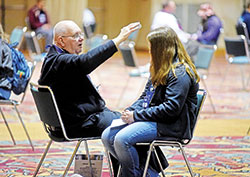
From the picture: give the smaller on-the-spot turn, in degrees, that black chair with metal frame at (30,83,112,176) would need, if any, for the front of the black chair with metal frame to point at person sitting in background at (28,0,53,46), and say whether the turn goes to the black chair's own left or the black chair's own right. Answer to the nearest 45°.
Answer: approximately 45° to the black chair's own left

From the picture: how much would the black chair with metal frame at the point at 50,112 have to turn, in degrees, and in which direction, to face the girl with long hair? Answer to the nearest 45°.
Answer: approximately 45° to its right

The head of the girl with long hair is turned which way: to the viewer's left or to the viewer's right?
to the viewer's left

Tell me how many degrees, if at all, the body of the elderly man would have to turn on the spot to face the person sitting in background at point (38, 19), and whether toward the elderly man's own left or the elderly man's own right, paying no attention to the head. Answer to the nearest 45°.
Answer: approximately 90° to the elderly man's own left

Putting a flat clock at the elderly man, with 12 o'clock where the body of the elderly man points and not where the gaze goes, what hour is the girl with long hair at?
The girl with long hair is roughly at 1 o'clock from the elderly man.

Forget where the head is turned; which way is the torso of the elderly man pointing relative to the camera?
to the viewer's right

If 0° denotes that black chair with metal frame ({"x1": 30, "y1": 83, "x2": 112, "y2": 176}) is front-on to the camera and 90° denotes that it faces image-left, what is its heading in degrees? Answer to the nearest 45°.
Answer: approximately 225°
